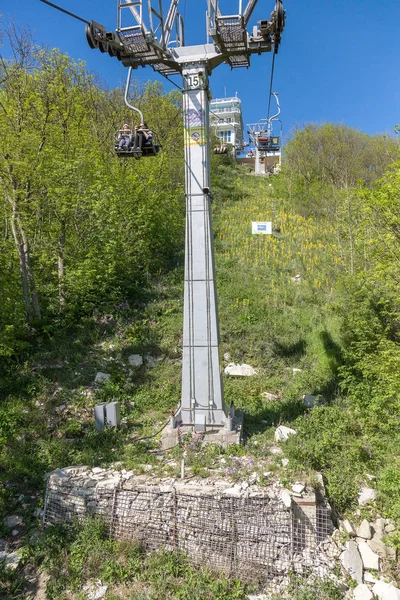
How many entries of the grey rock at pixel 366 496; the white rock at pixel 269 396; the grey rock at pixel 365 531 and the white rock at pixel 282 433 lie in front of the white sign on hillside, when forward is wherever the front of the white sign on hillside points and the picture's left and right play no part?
4

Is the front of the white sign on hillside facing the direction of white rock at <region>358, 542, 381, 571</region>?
yes

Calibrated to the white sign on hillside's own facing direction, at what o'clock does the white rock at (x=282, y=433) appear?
The white rock is roughly at 12 o'clock from the white sign on hillside.

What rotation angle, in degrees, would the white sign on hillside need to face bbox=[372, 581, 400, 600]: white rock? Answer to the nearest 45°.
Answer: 0° — it already faces it

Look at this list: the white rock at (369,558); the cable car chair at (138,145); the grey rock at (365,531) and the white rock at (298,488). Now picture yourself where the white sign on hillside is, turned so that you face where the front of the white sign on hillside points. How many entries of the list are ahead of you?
4

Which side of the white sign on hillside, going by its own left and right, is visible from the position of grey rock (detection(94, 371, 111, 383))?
front

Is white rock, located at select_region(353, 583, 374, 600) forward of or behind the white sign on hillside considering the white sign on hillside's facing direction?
forward

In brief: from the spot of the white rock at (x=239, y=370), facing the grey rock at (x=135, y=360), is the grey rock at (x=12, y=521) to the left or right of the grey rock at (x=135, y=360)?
left

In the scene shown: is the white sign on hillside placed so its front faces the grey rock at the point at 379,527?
yes

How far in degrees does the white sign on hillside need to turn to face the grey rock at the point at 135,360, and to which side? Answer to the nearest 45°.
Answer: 0° — it already faces it

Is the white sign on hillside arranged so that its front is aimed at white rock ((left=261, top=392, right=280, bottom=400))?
yes

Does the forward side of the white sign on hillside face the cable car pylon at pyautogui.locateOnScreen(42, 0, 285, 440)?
yes

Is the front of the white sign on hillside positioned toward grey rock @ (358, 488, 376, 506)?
yes

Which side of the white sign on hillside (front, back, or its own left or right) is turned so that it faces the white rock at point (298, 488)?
front

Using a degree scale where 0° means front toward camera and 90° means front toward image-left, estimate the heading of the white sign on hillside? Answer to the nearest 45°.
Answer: approximately 0°

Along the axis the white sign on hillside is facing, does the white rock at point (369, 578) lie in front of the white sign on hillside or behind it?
in front
